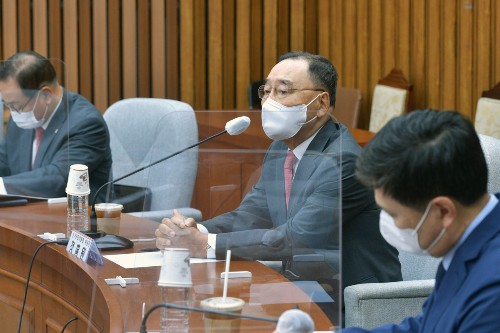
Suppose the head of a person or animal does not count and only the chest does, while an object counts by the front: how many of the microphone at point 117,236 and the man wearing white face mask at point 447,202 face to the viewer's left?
1

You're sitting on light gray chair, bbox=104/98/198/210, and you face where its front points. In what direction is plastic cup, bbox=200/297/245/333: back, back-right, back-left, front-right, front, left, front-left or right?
front-left

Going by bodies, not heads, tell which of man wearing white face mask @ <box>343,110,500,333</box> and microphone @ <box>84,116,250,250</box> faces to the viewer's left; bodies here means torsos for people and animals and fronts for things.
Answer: the man wearing white face mask

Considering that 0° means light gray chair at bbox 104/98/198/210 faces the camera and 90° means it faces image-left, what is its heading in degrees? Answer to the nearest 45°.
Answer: approximately 45°

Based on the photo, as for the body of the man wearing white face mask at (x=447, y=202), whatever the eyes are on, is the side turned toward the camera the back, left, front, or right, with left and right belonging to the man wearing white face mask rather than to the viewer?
left

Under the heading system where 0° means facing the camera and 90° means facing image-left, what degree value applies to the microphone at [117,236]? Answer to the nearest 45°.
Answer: approximately 270°

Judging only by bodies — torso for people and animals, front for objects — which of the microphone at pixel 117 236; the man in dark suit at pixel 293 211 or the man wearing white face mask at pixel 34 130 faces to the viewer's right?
the microphone

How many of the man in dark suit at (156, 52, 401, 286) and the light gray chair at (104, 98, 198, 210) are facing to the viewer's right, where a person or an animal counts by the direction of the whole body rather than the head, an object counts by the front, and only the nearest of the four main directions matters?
0
